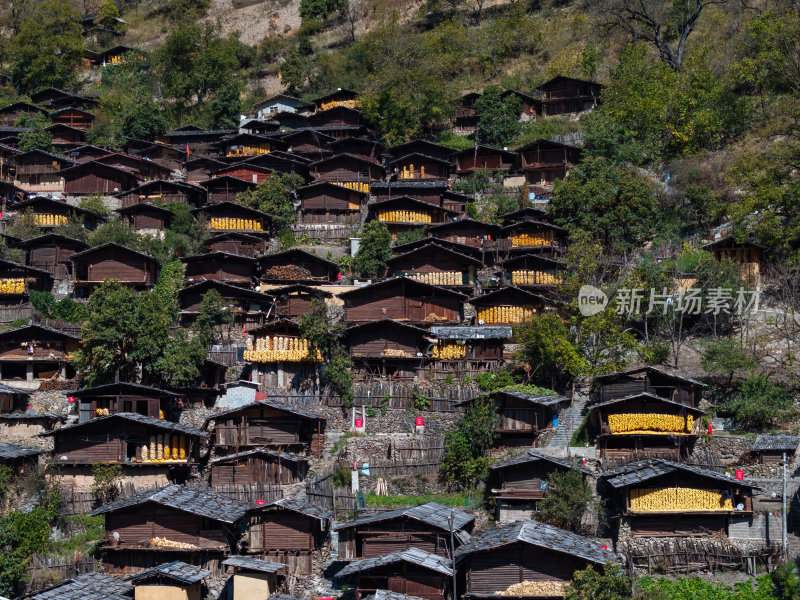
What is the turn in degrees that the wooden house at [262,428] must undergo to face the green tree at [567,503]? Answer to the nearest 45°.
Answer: approximately 45° to its left

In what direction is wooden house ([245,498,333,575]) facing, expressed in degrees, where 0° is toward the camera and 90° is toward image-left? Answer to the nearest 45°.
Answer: approximately 0°

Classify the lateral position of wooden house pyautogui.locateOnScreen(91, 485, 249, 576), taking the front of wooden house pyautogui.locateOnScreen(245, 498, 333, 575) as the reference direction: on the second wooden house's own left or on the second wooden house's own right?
on the second wooden house's own right

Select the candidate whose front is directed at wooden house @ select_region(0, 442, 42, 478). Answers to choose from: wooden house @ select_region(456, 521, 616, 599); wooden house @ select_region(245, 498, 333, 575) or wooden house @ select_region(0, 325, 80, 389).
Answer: wooden house @ select_region(0, 325, 80, 389)

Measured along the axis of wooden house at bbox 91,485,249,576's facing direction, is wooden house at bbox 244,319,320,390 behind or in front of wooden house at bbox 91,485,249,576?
behind

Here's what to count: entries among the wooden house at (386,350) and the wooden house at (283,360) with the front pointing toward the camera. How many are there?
2

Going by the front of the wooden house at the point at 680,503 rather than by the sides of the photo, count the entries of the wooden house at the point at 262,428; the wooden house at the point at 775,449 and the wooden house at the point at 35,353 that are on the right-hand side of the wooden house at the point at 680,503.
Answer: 2

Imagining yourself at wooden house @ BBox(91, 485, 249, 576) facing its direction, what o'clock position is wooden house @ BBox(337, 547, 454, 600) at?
wooden house @ BBox(337, 547, 454, 600) is roughly at 10 o'clock from wooden house @ BBox(91, 485, 249, 576).

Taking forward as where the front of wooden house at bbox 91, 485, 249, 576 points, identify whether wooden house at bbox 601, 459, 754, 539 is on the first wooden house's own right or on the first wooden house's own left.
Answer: on the first wooden house's own left

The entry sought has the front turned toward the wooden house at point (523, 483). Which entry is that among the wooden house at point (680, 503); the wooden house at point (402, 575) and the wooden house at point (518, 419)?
the wooden house at point (518, 419)

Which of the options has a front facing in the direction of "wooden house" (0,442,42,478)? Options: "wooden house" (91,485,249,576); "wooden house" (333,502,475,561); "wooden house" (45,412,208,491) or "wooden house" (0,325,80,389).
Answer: "wooden house" (0,325,80,389)

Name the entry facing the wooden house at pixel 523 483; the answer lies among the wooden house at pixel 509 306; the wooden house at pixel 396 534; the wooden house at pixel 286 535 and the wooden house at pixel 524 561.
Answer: the wooden house at pixel 509 306
